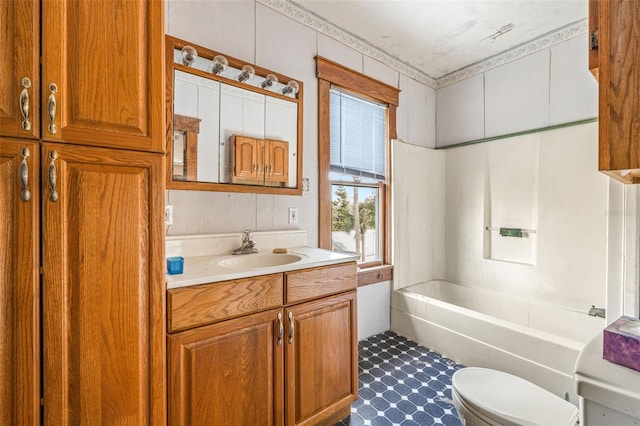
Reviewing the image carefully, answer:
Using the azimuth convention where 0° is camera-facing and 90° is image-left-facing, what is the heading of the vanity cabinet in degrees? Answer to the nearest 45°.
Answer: approximately 315°

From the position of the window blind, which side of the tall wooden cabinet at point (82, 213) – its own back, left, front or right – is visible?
left

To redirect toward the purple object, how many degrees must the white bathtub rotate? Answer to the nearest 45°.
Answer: approximately 45° to its left

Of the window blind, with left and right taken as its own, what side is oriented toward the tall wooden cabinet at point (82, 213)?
right

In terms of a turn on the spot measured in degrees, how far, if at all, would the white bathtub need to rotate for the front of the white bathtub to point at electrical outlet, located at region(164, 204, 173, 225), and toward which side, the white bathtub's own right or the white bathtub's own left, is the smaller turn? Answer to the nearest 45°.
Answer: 0° — it already faces it

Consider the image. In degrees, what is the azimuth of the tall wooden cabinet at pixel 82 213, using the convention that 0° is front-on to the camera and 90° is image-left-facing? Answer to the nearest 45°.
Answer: approximately 0°

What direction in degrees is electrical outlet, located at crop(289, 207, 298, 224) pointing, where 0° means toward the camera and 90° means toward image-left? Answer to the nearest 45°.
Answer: approximately 315°
